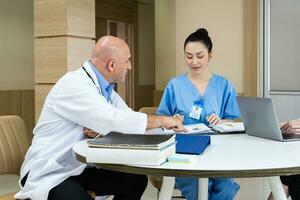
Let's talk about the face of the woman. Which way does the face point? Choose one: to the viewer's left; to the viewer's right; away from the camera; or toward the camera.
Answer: toward the camera

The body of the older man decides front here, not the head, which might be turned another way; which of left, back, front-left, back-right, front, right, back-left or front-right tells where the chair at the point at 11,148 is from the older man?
back-left

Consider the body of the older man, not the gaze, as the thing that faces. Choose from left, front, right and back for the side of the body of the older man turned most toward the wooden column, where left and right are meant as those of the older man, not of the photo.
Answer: left

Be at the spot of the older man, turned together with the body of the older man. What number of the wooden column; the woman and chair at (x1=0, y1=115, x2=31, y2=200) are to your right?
0

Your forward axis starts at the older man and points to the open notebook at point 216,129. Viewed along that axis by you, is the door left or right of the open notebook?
left

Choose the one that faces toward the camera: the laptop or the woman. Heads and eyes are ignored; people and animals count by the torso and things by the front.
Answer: the woman

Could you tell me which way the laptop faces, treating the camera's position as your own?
facing away from the viewer and to the right of the viewer

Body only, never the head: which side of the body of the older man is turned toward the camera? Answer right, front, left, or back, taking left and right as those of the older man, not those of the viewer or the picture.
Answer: right

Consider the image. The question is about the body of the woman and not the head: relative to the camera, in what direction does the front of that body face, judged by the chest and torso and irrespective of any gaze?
toward the camera

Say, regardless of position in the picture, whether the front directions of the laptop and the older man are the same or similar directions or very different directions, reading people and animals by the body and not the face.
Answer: same or similar directions

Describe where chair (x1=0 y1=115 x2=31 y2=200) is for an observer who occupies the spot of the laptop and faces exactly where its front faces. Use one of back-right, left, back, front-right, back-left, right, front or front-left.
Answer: back-left

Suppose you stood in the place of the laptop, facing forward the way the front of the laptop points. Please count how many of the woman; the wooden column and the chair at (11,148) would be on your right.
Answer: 0

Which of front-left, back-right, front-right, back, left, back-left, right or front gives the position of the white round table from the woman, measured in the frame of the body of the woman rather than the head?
front

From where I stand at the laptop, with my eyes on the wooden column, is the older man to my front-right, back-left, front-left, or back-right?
front-left

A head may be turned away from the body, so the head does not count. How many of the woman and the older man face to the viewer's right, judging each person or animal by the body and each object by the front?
1

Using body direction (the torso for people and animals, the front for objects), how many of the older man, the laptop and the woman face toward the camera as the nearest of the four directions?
1
